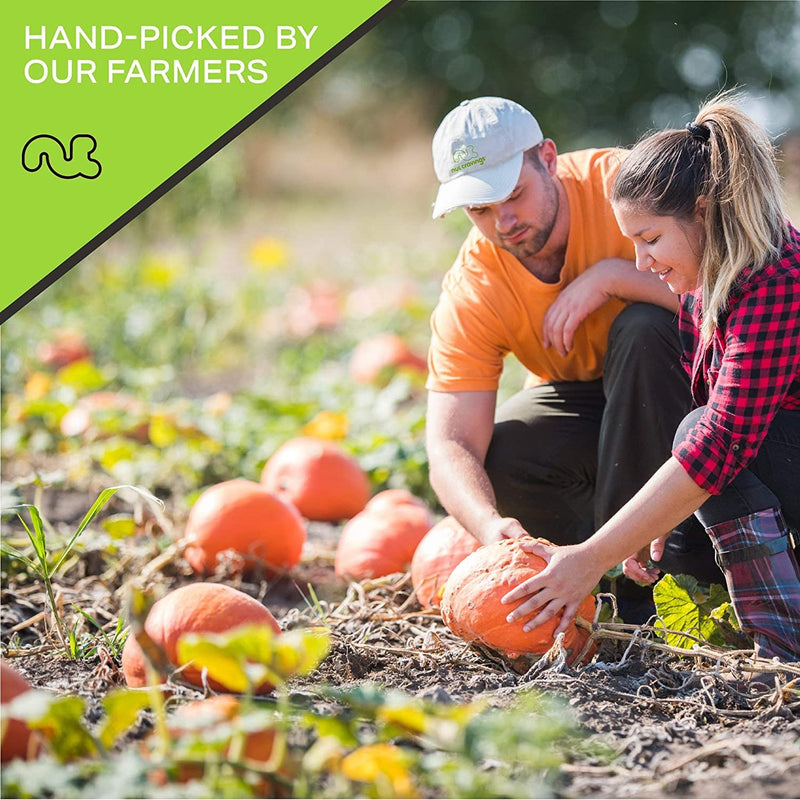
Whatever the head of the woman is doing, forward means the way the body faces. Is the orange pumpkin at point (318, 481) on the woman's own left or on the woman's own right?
on the woman's own right

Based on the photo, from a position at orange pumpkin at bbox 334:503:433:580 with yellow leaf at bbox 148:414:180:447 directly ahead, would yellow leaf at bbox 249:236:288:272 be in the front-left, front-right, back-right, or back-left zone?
front-right

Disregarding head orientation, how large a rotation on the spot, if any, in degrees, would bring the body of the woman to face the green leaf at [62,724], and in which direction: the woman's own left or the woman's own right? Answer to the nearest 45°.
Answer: approximately 45° to the woman's own left

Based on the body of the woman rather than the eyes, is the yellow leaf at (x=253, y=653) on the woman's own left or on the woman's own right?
on the woman's own left

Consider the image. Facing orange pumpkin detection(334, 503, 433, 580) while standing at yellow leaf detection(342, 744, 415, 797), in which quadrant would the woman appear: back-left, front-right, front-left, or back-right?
front-right

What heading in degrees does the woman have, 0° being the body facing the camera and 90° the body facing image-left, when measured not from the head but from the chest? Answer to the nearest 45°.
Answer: approximately 90°

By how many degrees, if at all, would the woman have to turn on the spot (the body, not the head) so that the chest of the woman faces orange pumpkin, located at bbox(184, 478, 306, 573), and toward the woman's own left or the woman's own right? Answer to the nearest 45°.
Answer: approximately 45° to the woman's own right

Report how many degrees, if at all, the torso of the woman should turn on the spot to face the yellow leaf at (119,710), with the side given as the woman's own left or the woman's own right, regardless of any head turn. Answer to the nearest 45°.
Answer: approximately 45° to the woman's own left

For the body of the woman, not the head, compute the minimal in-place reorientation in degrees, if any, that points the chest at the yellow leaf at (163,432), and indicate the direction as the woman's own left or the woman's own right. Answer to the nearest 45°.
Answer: approximately 45° to the woman's own right

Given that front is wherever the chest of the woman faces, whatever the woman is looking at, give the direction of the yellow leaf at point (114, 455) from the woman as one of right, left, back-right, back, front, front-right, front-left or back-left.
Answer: front-right

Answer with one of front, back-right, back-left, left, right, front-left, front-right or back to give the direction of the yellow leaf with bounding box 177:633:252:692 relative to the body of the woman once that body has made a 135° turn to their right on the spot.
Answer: back

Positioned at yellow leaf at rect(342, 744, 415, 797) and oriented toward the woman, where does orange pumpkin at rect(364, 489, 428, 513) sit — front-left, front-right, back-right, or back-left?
front-left

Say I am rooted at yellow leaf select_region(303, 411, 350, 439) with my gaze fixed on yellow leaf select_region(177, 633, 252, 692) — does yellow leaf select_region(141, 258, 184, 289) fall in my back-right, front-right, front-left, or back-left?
back-right
